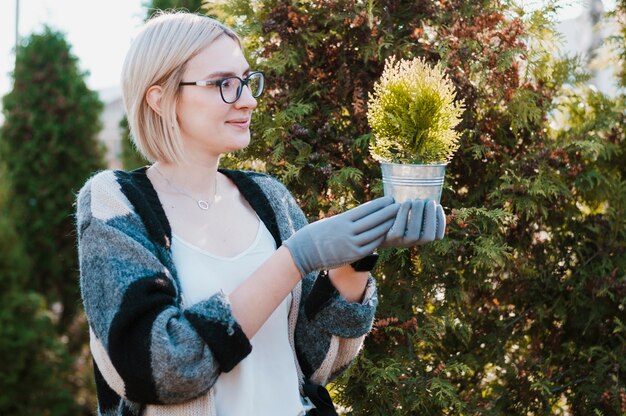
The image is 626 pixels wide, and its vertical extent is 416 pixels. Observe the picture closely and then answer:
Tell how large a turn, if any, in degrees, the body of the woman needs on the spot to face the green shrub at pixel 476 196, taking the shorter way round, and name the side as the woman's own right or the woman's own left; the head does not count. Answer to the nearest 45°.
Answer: approximately 90° to the woman's own left

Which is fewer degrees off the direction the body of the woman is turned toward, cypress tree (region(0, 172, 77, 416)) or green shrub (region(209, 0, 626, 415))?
the green shrub

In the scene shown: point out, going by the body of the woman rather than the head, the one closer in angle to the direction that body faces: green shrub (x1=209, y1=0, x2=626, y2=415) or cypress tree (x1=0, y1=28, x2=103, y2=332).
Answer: the green shrub

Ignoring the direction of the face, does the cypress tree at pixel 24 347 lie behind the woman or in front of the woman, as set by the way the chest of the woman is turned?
behind

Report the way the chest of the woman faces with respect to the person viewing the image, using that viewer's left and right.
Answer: facing the viewer and to the right of the viewer

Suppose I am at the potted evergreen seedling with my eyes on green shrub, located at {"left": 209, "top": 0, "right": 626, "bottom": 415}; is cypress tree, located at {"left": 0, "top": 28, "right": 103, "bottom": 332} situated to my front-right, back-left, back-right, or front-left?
front-left

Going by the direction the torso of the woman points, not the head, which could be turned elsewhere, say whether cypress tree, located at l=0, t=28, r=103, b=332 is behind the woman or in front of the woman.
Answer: behind
